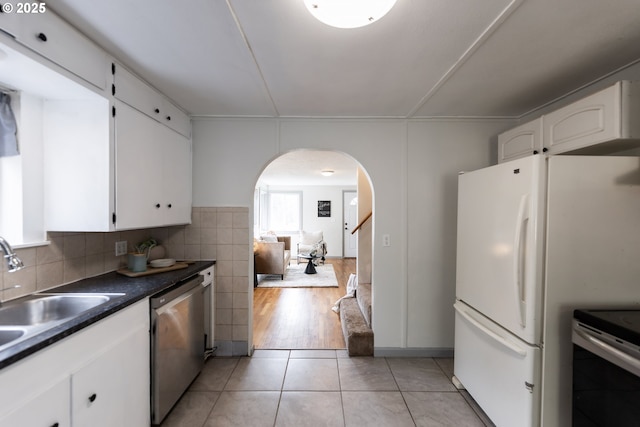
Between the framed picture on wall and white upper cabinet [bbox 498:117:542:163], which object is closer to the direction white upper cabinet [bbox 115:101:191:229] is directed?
the white upper cabinet

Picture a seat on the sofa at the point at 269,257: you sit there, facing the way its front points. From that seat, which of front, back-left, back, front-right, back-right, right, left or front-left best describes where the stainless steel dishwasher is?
right

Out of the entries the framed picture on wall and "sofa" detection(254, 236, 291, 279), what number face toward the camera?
1

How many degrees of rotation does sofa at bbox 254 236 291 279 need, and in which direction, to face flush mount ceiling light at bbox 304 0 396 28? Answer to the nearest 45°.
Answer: approximately 90° to its right

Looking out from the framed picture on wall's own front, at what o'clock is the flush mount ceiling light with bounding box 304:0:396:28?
The flush mount ceiling light is roughly at 12 o'clock from the framed picture on wall.

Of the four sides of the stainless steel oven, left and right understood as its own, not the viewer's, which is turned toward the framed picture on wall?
right

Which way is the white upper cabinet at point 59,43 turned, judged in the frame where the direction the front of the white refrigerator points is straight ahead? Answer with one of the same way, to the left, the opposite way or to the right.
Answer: the opposite way

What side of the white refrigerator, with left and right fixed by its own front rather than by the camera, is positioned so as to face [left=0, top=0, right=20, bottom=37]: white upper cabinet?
front

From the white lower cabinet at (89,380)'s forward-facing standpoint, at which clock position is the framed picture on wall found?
The framed picture on wall is roughly at 9 o'clock from the white lower cabinet.

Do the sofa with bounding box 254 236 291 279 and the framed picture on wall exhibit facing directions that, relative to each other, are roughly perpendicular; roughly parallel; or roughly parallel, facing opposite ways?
roughly perpendicular

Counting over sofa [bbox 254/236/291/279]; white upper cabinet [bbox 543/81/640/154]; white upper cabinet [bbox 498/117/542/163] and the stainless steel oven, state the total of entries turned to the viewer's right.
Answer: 1

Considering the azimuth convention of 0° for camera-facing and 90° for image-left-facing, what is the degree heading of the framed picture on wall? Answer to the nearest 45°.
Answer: approximately 0°

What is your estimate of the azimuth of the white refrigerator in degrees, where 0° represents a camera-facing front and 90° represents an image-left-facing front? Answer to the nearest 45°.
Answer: approximately 45°

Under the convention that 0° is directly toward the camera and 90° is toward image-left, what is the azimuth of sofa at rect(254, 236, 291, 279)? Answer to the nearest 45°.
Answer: approximately 270°

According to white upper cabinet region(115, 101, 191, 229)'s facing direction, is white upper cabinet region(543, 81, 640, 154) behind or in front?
in front
